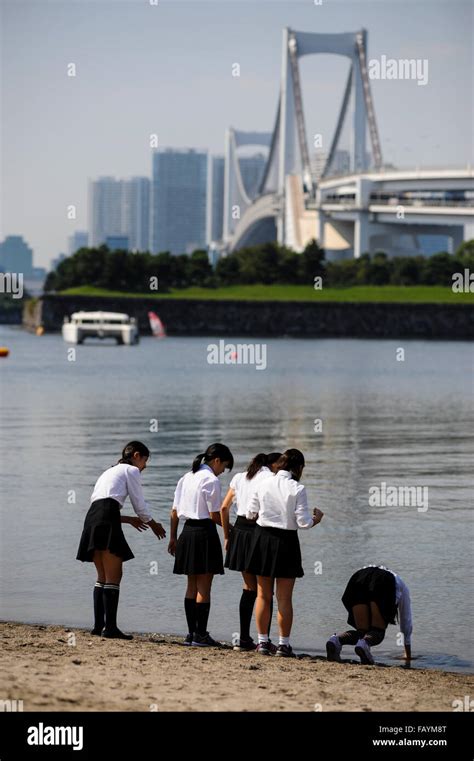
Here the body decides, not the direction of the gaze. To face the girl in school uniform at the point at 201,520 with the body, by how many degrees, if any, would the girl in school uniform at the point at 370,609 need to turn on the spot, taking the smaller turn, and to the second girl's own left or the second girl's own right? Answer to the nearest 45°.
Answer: approximately 135° to the second girl's own left

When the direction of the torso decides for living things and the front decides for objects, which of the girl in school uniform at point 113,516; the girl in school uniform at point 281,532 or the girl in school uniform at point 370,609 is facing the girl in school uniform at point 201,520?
the girl in school uniform at point 113,516

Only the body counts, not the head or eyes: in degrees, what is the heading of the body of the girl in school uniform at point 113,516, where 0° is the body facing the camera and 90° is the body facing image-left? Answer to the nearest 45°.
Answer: approximately 270°

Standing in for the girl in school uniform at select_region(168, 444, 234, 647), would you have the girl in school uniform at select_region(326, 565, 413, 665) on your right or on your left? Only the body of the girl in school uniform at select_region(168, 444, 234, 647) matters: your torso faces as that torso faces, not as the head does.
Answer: on your right

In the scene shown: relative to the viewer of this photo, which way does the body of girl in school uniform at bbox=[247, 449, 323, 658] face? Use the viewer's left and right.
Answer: facing away from the viewer and to the right of the viewer

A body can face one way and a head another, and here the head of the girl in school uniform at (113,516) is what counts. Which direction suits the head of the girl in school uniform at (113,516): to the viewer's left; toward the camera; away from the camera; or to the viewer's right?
to the viewer's right

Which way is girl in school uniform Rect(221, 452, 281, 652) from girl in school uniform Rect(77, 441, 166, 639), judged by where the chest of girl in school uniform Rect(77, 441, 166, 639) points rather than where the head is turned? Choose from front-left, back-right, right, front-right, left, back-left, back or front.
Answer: front

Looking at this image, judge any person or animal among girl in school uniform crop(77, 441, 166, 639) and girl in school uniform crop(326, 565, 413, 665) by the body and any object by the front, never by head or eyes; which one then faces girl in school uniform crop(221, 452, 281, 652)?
girl in school uniform crop(77, 441, 166, 639)

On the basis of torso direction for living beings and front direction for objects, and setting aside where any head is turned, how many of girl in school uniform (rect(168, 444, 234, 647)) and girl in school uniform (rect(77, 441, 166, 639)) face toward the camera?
0

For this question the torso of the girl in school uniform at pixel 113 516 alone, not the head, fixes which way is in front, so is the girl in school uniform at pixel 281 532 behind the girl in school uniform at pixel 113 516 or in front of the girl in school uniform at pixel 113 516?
in front

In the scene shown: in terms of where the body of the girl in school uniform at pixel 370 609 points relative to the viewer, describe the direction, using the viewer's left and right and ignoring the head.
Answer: facing away from the viewer and to the right of the viewer

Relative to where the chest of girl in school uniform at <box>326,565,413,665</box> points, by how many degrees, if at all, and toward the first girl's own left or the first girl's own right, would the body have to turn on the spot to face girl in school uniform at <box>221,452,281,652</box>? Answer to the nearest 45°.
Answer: approximately 135° to the first girl's own left

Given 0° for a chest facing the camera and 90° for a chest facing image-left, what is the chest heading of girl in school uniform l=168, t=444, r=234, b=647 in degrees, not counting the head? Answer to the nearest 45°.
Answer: approximately 225°
